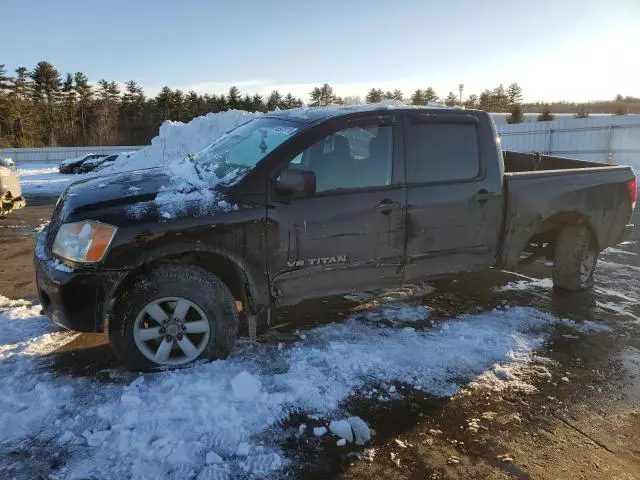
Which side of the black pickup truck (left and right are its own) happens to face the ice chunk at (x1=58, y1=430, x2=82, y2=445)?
front

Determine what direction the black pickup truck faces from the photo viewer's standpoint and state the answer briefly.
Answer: facing the viewer and to the left of the viewer

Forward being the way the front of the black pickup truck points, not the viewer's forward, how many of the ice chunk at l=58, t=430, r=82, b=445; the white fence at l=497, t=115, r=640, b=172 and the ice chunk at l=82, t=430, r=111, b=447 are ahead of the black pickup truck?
2

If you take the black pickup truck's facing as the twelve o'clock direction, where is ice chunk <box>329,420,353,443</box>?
The ice chunk is roughly at 10 o'clock from the black pickup truck.

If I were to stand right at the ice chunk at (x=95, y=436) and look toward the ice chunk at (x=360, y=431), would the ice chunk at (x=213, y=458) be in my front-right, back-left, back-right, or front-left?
front-right

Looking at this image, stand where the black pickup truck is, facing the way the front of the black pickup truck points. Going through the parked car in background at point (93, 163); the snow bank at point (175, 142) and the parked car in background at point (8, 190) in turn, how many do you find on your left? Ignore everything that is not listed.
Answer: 0

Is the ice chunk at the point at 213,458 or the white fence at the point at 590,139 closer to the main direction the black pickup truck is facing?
the ice chunk

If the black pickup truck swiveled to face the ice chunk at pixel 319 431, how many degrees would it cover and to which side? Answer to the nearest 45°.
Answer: approximately 45° to its left

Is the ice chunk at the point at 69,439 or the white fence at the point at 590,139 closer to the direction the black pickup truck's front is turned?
the ice chunk

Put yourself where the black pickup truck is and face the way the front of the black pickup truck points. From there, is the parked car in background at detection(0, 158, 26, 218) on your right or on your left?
on your right

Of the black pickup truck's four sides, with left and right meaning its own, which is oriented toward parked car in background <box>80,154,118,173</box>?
right

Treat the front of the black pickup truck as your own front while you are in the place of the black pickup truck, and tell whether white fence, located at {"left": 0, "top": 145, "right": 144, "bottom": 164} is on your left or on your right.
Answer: on your right

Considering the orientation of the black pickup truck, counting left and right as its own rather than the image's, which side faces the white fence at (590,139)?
back

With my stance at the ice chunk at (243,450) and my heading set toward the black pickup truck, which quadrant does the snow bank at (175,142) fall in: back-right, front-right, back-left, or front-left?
front-left
